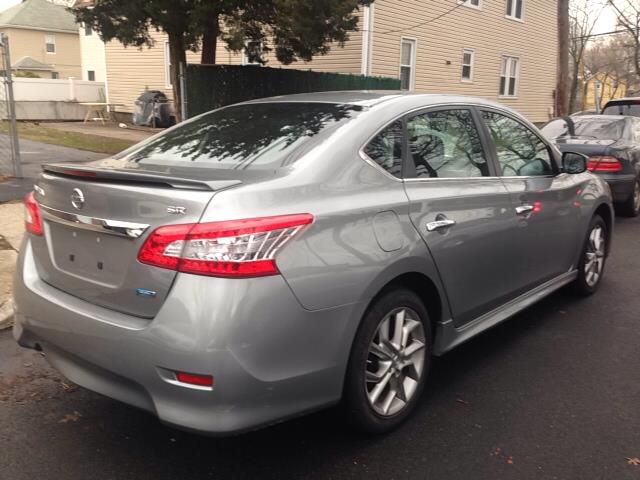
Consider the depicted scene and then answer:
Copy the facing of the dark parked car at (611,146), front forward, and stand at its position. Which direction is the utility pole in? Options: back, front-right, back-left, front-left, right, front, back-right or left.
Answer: front-left

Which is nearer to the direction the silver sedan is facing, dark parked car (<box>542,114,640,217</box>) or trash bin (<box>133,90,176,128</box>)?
the dark parked car

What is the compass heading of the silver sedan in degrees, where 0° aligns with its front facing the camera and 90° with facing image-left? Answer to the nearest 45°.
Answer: approximately 225°

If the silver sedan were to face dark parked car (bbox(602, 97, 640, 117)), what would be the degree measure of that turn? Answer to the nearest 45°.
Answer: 0° — it already faces it

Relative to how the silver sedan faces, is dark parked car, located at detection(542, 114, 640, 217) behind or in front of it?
in front

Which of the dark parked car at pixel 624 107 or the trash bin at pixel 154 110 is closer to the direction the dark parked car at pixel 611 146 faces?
the dark parked car

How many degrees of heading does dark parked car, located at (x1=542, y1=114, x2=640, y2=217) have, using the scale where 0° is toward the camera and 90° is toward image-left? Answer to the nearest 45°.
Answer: approximately 225°

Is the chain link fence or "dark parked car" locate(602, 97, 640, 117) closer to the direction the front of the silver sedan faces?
the dark parked car

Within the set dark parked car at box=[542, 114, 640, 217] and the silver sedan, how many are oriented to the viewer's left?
0

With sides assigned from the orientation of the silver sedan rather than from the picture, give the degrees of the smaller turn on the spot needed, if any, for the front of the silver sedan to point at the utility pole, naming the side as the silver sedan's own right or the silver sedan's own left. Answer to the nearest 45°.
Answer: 0° — it already faces it

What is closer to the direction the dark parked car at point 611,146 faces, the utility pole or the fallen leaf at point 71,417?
the utility pole

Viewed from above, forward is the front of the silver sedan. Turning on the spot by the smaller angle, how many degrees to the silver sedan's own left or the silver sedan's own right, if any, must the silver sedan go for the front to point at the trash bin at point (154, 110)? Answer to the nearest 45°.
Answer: approximately 45° to the silver sedan's own left
